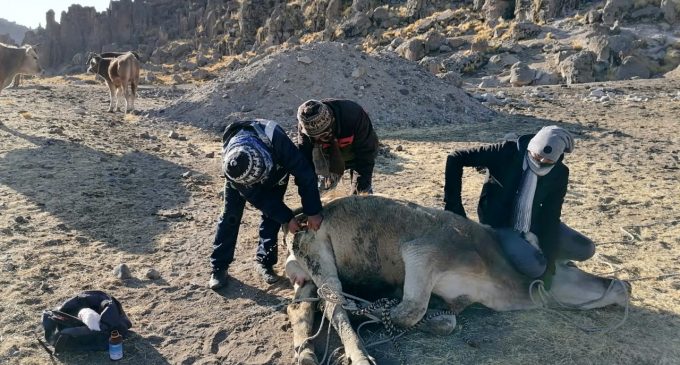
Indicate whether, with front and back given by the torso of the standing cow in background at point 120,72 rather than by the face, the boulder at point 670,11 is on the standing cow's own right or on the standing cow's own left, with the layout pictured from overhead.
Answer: on the standing cow's own right

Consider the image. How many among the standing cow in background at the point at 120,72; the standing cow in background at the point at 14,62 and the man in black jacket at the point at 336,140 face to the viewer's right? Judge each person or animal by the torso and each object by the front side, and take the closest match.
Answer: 1

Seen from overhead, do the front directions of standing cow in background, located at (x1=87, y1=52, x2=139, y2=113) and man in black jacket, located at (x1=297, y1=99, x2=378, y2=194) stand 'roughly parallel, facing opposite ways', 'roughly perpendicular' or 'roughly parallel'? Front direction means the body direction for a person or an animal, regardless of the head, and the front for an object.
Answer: roughly perpendicular

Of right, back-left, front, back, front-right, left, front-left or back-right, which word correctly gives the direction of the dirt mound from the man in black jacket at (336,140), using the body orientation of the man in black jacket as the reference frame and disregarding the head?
back-right

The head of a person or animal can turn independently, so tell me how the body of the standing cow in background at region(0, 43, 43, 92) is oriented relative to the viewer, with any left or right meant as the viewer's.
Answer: facing to the right of the viewer

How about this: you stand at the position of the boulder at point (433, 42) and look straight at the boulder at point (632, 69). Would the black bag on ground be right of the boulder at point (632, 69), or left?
right

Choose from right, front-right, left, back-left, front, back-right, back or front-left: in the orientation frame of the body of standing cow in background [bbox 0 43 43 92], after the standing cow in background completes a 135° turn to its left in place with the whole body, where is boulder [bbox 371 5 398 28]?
right

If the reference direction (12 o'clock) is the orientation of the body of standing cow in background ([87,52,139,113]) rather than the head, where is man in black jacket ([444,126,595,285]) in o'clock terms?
The man in black jacket is roughly at 7 o'clock from the standing cow in background.

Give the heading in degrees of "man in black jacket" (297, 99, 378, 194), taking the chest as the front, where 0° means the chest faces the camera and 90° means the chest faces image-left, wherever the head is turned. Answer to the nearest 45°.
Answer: approximately 45°

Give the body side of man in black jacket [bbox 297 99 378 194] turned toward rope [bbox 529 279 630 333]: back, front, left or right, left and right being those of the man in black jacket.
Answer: left

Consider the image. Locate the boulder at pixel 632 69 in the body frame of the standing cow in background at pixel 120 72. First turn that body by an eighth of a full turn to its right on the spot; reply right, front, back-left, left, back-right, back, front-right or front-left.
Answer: right

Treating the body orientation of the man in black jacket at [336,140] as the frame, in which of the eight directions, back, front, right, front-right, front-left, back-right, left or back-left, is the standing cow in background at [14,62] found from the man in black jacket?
right

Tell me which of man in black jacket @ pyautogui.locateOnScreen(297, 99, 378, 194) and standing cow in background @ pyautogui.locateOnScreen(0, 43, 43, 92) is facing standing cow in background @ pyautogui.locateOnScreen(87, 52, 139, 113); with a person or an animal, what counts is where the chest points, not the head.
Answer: standing cow in background @ pyautogui.locateOnScreen(0, 43, 43, 92)

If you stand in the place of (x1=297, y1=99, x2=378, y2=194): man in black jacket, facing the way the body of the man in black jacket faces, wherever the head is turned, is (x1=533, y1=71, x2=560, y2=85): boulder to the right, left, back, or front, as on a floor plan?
back
